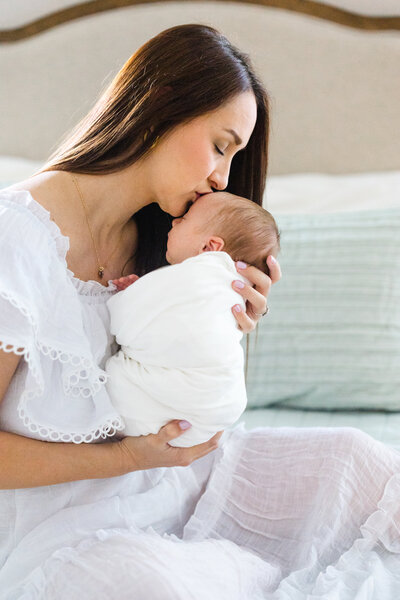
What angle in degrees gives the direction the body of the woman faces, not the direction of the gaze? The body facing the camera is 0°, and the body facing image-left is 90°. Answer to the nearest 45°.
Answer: approximately 315°

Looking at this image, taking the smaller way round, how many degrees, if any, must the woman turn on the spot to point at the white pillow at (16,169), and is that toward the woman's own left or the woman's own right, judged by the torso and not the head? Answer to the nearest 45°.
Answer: approximately 135° to the woman's own left

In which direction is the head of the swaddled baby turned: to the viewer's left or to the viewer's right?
to the viewer's left
